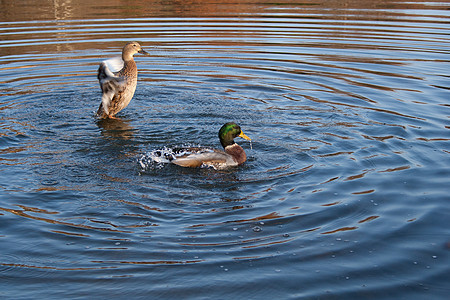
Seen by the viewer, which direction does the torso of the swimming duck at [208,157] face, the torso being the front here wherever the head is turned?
to the viewer's right

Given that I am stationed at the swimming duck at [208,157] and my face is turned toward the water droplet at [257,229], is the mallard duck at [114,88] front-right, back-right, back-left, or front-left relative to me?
back-right

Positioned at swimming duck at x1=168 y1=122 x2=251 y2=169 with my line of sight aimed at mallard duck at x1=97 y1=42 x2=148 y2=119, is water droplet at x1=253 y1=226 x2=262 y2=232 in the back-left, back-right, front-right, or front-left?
back-left
